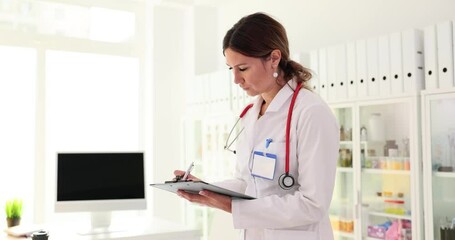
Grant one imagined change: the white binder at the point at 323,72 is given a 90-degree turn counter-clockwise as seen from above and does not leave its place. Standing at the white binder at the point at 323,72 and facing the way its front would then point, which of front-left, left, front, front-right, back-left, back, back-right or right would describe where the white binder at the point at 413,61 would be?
front

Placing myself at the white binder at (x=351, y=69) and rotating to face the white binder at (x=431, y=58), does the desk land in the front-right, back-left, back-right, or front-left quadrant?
back-right

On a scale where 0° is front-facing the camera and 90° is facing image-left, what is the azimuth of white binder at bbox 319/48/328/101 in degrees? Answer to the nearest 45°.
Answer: approximately 45°

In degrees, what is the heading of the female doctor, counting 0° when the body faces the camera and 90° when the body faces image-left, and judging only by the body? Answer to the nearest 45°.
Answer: approximately 45°

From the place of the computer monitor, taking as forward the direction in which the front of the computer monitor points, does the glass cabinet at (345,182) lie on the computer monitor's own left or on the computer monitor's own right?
on the computer monitor's own left

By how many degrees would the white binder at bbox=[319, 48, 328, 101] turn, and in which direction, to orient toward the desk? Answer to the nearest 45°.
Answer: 0° — it already faces it

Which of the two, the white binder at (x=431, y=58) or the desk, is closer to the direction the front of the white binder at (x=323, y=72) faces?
the desk

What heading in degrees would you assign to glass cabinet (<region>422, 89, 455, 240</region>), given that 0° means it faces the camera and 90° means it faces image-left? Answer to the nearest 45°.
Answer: approximately 45°

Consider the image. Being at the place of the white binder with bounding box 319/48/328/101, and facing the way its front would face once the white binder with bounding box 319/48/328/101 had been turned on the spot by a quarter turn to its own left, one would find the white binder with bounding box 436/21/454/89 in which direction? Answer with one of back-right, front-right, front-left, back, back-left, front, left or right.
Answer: front
